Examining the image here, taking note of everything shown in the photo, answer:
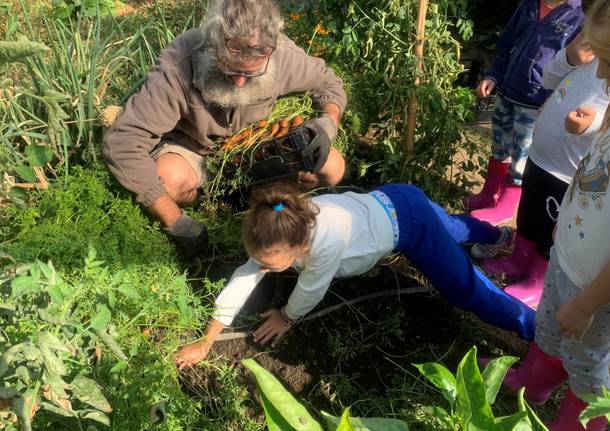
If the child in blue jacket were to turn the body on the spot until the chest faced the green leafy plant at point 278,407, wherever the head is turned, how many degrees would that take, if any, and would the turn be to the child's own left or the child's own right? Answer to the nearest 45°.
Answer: approximately 45° to the child's own left

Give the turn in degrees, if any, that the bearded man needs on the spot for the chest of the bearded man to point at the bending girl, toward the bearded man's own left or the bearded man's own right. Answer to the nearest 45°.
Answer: approximately 45° to the bearded man's own left

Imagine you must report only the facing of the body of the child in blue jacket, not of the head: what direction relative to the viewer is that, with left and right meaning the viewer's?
facing the viewer and to the left of the viewer

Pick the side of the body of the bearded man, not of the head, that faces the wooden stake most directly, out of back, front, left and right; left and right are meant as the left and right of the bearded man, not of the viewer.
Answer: left

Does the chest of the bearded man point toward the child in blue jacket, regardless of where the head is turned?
no

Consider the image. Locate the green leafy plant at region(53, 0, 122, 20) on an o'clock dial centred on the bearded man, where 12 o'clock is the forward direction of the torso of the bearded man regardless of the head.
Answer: The green leafy plant is roughly at 5 o'clock from the bearded man.

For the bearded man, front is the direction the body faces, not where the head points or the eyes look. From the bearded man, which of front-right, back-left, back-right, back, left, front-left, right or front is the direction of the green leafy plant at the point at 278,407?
front

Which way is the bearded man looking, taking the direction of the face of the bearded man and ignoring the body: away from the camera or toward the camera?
toward the camera

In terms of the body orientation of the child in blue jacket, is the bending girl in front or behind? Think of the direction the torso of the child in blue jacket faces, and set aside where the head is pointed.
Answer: in front

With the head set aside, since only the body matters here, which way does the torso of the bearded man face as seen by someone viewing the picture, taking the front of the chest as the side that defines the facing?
toward the camera

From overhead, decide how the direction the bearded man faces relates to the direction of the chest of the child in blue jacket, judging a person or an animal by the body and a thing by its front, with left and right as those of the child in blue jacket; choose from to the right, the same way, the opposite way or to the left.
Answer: to the left

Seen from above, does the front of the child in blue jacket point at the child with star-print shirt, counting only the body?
no

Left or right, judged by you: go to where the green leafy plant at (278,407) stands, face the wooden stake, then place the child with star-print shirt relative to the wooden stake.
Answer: right

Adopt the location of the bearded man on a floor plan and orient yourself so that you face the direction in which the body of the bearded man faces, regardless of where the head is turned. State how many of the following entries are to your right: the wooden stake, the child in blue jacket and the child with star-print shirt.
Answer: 0

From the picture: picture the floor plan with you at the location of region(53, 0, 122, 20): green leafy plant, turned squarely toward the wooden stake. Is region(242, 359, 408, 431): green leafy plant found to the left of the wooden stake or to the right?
right

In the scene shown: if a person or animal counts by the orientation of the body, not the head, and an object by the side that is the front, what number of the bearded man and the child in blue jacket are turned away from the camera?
0

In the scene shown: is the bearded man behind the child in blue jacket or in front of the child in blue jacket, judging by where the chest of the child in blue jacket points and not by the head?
in front
